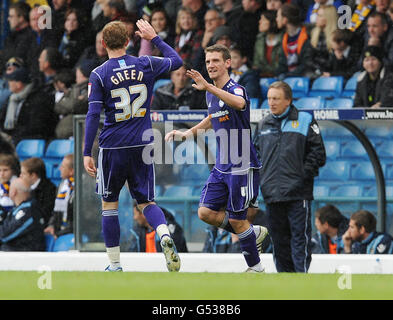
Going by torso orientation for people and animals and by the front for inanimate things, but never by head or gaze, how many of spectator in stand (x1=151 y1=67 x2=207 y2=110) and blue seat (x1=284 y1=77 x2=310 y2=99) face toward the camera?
2

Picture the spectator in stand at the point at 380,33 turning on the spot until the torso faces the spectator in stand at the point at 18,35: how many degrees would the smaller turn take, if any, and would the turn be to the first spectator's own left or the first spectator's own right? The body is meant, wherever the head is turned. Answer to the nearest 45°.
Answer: approximately 45° to the first spectator's own right

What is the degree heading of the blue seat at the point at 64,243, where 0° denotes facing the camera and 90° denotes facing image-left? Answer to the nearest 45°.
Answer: approximately 45°

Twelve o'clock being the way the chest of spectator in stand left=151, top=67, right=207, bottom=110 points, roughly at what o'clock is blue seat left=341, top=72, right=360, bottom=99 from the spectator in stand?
The blue seat is roughly at 9 o'clock from the spectator in stand.

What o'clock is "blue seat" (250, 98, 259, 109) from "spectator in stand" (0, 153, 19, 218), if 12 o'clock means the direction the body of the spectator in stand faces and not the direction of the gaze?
The blue seat is roughly at 8 o'clock from the spectator in stand.

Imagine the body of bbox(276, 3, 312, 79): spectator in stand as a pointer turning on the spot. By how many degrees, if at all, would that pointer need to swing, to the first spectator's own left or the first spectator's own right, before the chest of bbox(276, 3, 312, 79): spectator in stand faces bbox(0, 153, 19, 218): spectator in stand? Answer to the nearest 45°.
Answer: approximately 45° to the first spectator's own right

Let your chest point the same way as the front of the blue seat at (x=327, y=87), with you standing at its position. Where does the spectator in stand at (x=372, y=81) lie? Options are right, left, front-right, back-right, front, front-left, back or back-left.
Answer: left
